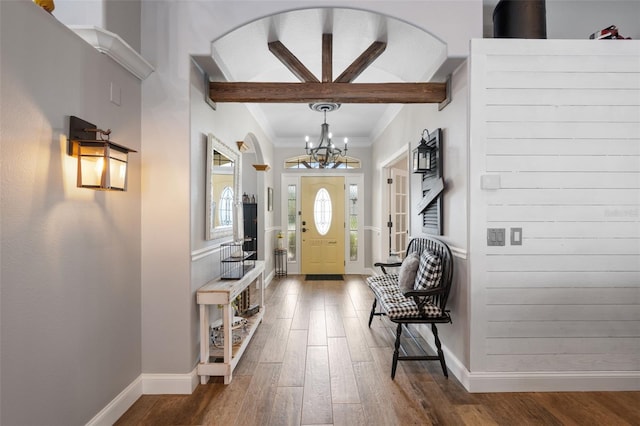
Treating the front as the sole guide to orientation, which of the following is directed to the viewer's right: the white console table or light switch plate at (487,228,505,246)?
the white console table

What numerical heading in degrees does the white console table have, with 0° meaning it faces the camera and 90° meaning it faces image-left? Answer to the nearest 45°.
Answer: approximately 270°

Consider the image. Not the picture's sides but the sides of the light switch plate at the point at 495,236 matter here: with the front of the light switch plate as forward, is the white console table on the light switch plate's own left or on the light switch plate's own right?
on the light switch plate's own right
